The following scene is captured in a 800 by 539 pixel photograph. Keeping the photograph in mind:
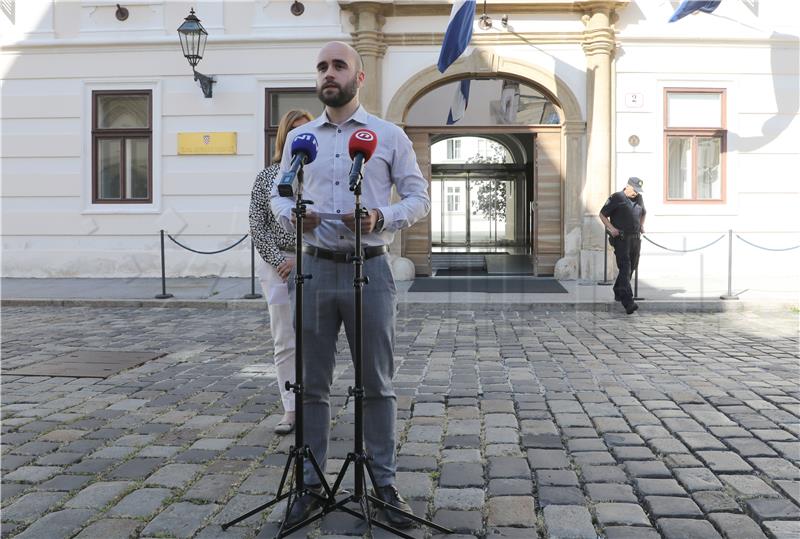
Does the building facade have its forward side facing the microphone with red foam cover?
yes

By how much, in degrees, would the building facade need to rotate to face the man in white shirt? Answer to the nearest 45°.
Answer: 0° — it already faces them

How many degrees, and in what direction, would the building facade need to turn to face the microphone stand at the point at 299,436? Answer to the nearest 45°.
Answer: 0° — it already faces it

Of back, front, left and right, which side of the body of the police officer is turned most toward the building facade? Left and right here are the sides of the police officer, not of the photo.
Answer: back

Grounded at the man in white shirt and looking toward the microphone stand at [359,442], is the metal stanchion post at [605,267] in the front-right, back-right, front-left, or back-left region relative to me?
back-left

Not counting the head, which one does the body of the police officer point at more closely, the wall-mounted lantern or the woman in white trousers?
the woman in white trousers

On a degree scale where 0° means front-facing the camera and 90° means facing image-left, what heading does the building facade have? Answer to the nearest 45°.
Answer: approximately 0°
